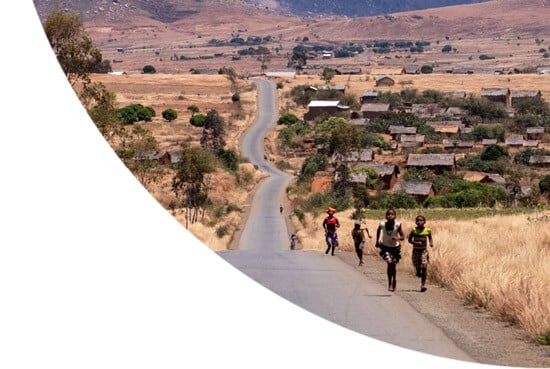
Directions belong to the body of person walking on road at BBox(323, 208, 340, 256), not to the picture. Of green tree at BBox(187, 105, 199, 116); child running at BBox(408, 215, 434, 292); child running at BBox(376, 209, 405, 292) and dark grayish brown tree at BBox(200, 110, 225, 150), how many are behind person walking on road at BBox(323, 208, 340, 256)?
2

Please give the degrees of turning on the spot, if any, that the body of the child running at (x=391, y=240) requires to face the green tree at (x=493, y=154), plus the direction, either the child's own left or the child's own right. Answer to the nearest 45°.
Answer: approximately 180°

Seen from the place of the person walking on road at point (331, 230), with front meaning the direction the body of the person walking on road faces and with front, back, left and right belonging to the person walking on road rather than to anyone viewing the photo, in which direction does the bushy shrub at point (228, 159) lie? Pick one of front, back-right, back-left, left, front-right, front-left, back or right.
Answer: back

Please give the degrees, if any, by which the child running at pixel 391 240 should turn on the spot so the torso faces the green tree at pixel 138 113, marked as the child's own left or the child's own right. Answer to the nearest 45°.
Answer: approximately 180°

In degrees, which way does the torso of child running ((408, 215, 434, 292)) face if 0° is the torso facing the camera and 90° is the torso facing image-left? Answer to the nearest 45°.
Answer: approximately 0°

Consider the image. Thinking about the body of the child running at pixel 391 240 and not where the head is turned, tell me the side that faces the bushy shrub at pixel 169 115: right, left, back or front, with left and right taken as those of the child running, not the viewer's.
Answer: back

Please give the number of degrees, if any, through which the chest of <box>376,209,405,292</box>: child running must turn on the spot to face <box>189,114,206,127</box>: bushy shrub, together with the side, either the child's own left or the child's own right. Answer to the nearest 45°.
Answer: approximately 180°

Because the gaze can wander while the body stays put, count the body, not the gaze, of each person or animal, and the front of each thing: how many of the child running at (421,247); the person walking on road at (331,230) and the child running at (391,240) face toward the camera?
3

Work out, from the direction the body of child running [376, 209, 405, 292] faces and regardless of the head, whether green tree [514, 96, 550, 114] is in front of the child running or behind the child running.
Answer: behind
